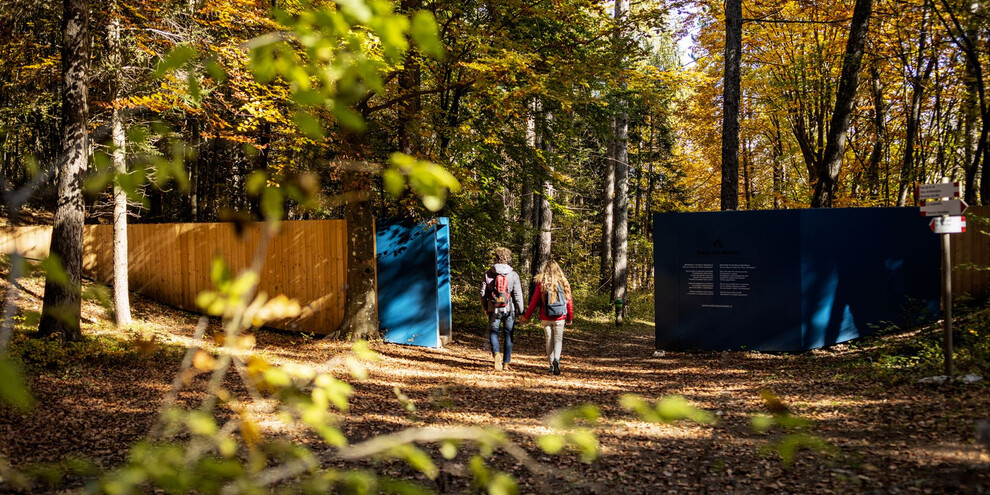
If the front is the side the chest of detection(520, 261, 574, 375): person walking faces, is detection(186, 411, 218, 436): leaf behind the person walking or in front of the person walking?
behind

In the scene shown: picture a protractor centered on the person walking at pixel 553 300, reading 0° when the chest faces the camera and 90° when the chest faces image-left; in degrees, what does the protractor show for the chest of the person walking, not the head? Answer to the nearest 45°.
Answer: approximately 180°

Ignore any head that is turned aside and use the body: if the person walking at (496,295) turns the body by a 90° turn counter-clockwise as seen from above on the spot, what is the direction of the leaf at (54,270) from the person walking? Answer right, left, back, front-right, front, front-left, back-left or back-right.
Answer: left

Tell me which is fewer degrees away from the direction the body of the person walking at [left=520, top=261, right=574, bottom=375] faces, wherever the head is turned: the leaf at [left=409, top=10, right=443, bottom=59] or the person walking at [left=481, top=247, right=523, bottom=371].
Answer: the person walking

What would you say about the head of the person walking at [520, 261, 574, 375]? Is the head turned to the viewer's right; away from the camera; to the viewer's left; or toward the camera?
away from the camera

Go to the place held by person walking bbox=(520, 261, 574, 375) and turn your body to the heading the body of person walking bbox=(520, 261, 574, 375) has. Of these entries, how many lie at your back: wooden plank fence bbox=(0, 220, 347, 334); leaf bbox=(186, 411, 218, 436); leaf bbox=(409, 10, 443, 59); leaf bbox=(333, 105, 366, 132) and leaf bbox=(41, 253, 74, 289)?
4

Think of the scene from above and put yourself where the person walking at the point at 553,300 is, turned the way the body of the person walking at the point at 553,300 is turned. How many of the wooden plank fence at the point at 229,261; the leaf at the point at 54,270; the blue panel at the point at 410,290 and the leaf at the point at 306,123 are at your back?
2

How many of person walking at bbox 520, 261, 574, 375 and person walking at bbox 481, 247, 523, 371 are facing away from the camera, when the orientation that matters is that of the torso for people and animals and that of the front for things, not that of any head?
2

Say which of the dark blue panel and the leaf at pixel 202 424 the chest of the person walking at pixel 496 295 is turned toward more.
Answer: the dark blue panel

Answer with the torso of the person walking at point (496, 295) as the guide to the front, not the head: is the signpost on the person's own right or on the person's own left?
on the person's own right

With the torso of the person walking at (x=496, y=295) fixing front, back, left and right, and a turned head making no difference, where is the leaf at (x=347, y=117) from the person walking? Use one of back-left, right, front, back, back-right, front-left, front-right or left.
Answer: back

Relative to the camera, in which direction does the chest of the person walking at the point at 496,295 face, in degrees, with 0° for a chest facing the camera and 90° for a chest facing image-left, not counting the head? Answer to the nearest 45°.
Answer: approximately 180°

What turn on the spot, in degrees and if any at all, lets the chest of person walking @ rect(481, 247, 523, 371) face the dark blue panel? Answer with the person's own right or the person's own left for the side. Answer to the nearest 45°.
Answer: approximately 90° to the person's own right

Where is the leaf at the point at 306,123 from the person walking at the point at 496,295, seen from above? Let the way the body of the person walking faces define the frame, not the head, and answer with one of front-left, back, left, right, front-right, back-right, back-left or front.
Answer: back

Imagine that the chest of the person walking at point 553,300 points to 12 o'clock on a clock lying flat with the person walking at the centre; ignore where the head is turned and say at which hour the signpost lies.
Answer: The signpost is roughly at 4 o'clock from the person walking.
